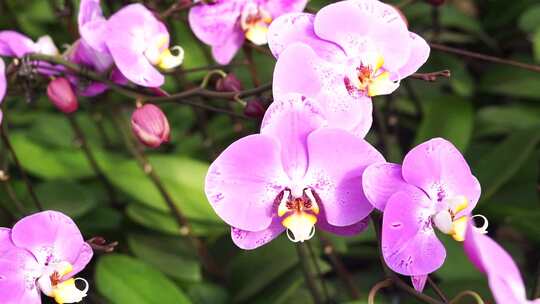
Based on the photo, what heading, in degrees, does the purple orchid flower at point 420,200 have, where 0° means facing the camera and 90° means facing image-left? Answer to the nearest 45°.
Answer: approximately 315°

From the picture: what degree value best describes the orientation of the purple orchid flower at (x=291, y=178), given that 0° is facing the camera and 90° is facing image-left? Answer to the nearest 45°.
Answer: approximately 0°

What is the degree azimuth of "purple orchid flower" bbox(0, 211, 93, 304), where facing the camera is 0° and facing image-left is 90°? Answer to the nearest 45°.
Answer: approximately 315°

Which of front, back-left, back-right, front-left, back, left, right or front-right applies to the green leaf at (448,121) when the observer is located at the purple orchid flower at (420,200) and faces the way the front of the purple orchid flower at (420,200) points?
back-left

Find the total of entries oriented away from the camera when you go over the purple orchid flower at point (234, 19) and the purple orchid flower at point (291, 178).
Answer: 0
